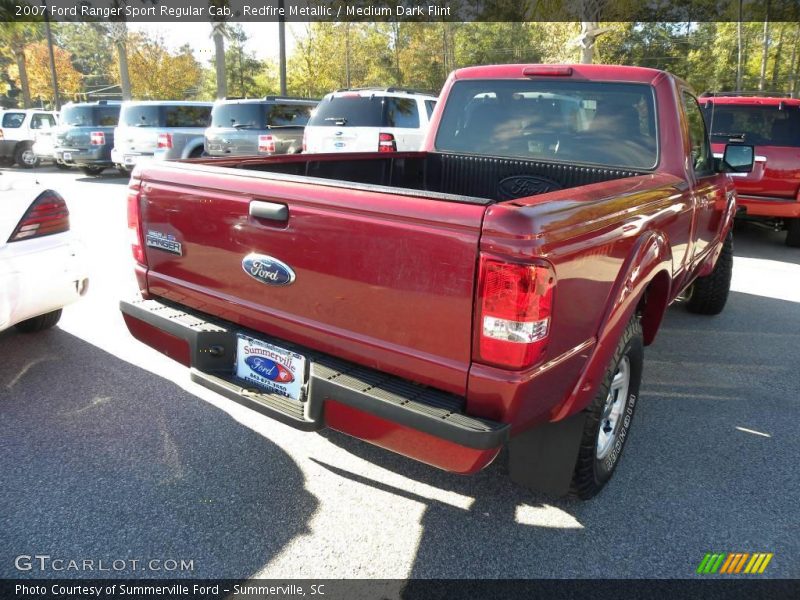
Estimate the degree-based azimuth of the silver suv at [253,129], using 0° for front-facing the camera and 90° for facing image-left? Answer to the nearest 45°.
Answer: approximately 225°

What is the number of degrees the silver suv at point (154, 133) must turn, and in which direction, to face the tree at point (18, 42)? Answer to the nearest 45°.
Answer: approximately 45° to its left

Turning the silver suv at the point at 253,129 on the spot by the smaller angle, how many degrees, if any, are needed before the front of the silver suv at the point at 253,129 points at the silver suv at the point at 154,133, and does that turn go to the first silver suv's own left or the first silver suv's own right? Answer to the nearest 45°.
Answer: approximately 90° to the first silver suv's own left

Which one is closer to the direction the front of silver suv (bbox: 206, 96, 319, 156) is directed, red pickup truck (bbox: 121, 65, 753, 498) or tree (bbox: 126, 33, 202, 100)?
the tree

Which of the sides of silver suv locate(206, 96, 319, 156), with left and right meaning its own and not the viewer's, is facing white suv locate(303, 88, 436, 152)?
right

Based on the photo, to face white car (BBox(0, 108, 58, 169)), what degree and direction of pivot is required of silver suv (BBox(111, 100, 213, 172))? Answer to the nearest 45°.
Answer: approximately 90° to its left

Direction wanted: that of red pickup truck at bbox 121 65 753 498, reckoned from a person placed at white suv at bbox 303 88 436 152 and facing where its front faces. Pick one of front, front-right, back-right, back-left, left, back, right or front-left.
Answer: back-right

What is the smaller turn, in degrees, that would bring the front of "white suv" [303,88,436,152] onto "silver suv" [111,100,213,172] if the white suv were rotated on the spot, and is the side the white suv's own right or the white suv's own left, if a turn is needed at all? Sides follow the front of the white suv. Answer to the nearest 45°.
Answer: approximately 90° to the white suv's own left

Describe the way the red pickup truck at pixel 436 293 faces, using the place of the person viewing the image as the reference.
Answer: facing away from the viewer and to the right of the viewer
